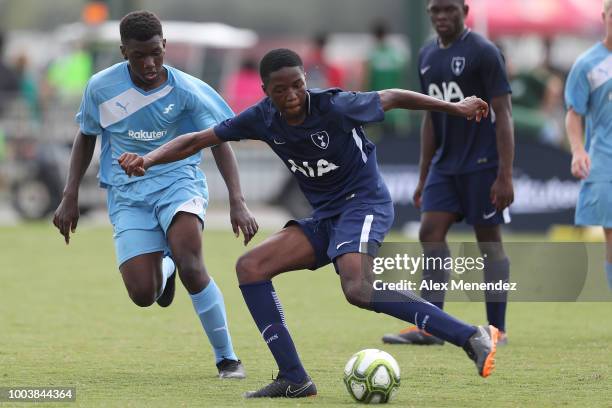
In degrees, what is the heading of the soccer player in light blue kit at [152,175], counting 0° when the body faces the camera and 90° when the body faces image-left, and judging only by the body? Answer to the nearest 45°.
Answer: approximately 0°

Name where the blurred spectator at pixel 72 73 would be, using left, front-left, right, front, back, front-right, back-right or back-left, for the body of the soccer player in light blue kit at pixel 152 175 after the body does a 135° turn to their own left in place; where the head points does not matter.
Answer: front-left

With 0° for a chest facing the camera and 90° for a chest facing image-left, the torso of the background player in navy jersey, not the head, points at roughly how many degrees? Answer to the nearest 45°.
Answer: approximately 45°

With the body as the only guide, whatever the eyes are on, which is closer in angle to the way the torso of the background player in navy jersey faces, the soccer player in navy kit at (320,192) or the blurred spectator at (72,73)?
the soccer player in navy kit

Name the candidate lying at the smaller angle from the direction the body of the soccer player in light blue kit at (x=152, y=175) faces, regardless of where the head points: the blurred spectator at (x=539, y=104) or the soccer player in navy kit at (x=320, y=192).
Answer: the soccer player in navy kit

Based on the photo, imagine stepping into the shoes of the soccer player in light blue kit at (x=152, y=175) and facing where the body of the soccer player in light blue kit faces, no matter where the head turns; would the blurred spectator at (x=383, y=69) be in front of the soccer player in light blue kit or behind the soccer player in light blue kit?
behind

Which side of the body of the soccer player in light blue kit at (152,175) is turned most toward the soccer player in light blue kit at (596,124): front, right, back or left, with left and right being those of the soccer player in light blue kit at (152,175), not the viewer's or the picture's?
left

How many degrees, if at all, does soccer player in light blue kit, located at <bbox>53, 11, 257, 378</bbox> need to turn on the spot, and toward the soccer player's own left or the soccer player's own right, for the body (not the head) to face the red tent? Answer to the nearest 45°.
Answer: approximately 135° to the soccer player's own left

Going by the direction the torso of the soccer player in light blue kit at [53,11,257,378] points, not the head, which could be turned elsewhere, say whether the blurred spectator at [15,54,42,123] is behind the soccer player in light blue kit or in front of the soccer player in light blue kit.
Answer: behind

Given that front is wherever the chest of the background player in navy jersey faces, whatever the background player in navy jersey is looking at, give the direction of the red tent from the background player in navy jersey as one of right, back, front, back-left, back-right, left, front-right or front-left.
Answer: back-right
